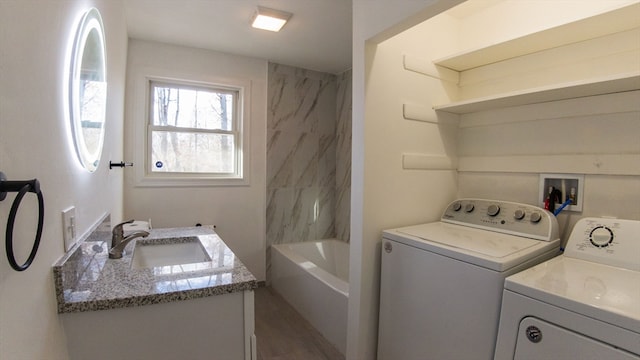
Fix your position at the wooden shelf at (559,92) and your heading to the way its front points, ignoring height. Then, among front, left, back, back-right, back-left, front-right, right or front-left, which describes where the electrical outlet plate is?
front

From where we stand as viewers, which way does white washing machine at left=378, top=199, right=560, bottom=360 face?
facing the viewer and to the left of the viewer

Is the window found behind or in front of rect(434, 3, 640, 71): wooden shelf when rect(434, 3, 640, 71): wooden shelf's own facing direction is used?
in front

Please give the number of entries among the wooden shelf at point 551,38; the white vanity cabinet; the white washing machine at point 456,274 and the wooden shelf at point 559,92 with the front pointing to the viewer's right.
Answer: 1

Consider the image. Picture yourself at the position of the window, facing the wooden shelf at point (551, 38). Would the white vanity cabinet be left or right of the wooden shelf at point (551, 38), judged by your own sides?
right

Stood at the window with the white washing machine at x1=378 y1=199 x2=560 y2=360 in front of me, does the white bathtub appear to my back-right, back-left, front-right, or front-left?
front-left

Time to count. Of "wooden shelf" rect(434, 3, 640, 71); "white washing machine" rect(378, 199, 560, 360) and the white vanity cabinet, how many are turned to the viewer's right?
1

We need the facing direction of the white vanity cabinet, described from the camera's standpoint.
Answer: facing to the right of the viewer

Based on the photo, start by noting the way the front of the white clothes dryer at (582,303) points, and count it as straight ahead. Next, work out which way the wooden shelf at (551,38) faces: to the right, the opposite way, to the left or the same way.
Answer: the same way

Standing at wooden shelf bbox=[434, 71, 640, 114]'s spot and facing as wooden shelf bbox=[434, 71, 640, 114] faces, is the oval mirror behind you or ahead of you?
ahead

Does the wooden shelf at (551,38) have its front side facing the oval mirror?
yes

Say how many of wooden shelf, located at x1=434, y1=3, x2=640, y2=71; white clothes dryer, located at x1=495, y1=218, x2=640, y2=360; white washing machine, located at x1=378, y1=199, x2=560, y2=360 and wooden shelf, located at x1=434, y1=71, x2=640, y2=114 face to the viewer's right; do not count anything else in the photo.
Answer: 0

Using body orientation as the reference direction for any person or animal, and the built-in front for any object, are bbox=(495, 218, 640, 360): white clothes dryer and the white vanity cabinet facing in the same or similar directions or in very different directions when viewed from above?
very different directions

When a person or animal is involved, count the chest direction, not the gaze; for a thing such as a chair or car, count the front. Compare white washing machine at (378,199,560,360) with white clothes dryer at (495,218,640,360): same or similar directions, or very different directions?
same or similar directions
